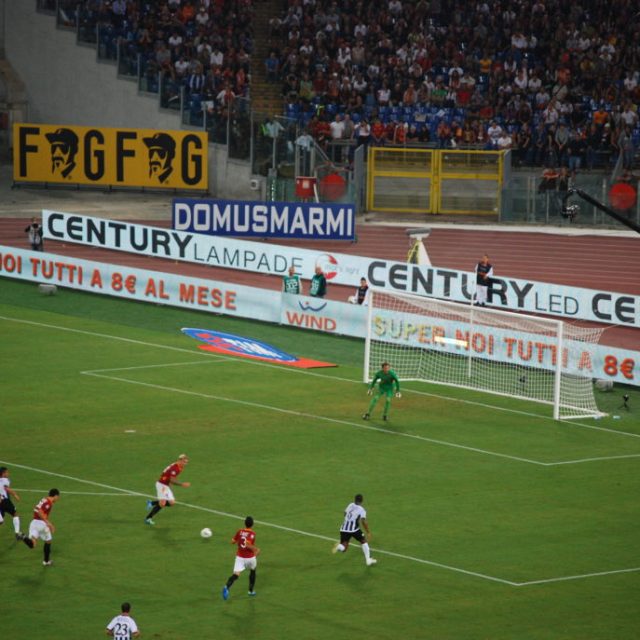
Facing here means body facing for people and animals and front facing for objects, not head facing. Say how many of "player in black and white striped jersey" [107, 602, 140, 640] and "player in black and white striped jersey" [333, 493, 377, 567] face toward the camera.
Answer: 0

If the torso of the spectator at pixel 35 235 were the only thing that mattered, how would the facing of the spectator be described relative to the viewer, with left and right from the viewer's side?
facing the viewer

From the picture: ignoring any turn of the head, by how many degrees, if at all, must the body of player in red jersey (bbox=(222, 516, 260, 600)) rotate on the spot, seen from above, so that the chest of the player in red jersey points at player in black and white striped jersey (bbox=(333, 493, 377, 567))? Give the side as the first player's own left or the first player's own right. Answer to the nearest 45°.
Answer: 0° — they already face them

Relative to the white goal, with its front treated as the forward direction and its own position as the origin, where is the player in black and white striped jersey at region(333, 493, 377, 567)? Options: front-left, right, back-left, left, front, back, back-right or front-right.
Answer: front-left

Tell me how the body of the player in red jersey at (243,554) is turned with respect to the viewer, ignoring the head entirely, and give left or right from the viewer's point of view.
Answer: facing away from the viewer and to the right of the viewer

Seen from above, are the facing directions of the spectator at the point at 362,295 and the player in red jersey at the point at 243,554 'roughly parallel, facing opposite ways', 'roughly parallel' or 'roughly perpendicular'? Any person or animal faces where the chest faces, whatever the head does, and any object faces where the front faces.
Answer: roughly parallel, facing opposite ways

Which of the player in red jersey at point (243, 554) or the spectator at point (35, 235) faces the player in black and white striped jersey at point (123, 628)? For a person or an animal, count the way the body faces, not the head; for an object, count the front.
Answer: the spectator

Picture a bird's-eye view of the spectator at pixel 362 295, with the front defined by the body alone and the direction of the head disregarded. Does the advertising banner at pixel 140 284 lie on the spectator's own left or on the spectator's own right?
on the spectator's own right

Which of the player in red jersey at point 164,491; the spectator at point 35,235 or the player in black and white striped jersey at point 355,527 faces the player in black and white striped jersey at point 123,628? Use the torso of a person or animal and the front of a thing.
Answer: the spectator

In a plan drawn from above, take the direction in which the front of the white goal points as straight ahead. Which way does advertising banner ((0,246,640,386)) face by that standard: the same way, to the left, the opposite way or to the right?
the same way

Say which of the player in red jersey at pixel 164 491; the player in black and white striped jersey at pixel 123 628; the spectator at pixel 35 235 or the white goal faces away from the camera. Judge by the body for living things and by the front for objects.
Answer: the player in black and white striped jersey

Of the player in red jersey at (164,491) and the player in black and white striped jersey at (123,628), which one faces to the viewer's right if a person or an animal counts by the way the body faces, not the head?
the player in red jersey

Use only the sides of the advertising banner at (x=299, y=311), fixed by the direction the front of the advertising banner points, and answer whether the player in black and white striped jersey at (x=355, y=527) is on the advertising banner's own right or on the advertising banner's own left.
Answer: on the advertising banner's own left

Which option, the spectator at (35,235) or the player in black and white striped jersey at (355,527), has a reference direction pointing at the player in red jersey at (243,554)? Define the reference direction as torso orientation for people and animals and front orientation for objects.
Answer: the spectator

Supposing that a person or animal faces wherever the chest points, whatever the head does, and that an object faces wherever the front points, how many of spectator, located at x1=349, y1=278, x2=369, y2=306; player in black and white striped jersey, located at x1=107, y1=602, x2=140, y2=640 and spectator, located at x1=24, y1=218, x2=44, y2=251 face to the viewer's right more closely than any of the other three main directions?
0

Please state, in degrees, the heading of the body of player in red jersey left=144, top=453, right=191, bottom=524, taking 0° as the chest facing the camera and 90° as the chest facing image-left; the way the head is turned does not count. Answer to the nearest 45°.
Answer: approximately 270°

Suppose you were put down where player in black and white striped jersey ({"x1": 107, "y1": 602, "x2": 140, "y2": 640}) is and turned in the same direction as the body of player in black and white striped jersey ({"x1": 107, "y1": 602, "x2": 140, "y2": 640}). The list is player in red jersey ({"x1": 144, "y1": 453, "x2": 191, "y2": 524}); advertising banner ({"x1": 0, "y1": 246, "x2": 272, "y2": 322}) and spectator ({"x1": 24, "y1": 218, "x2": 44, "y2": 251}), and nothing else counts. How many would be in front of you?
3

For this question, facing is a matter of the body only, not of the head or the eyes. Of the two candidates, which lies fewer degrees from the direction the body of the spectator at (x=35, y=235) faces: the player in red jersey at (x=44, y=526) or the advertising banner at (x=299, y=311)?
the player in red jersey

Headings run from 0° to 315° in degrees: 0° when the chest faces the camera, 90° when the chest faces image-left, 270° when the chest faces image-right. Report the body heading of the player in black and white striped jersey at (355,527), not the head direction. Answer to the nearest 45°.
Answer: approximately 225°

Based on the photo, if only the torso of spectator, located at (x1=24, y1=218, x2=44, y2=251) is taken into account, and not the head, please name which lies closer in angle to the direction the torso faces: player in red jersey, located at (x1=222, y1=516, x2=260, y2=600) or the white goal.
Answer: the player in red jersey

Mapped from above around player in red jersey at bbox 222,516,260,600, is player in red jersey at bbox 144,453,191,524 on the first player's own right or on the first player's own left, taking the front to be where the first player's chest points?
on the first player's own left

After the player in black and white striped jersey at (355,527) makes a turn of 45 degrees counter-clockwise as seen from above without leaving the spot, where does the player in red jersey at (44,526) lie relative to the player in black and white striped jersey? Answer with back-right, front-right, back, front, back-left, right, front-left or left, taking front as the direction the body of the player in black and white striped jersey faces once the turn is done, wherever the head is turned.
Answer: left
